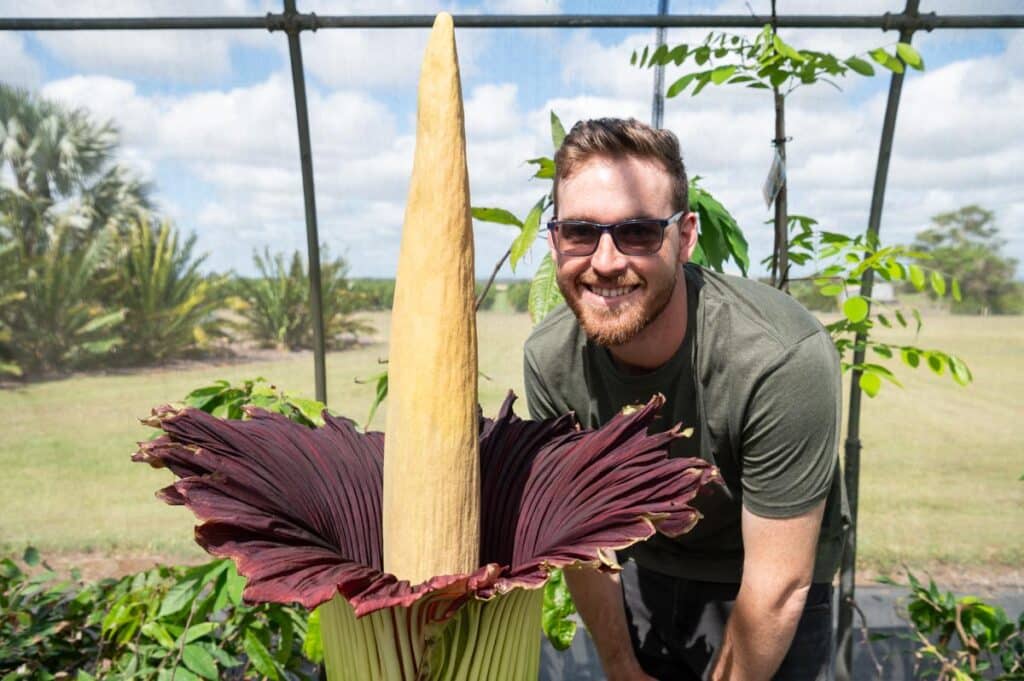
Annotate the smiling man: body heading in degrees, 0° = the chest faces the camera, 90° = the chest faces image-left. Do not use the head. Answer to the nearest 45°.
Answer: approximately 45°

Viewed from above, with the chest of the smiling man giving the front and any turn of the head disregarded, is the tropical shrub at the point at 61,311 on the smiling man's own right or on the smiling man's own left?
on the smiling man's own right
